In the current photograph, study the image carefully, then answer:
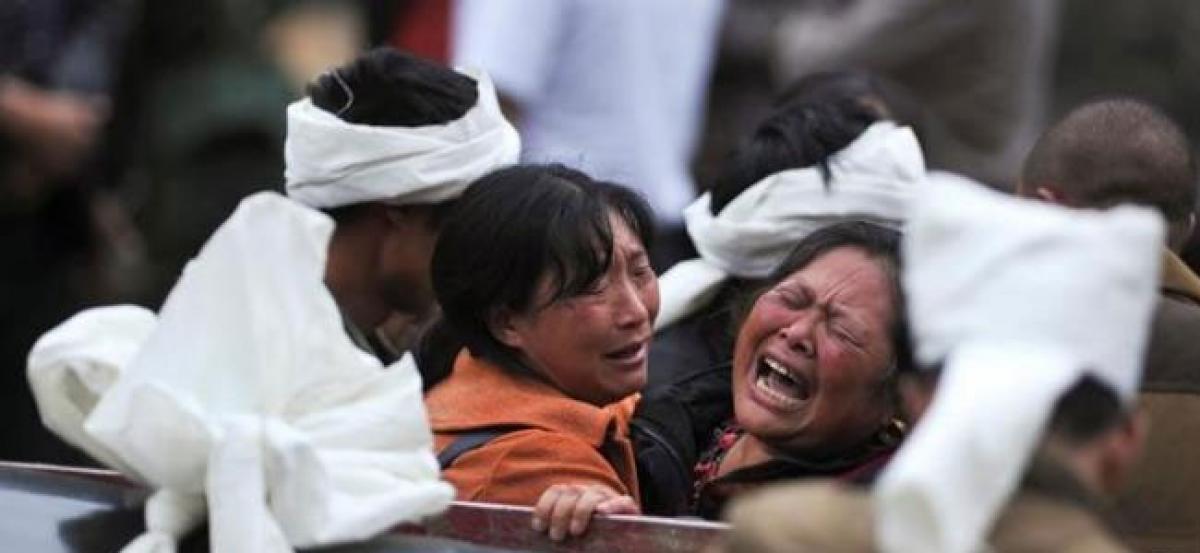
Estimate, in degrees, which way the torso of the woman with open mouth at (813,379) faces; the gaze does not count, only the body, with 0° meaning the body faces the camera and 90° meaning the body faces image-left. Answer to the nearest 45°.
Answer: approximately 45°

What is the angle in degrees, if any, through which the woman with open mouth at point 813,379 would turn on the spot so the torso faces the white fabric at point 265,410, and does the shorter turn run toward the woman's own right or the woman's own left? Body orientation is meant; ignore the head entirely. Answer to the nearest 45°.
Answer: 0° — they already face it

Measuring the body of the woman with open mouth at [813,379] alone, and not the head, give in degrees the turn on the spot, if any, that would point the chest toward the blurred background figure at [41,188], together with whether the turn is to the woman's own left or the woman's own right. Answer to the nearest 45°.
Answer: approximately 90° to the woman's own right

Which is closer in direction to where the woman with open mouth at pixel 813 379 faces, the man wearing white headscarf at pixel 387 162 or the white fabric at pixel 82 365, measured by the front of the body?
the white fabric

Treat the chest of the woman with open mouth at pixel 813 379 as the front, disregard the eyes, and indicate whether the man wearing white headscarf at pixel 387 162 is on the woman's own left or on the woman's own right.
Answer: on the woman's own right
